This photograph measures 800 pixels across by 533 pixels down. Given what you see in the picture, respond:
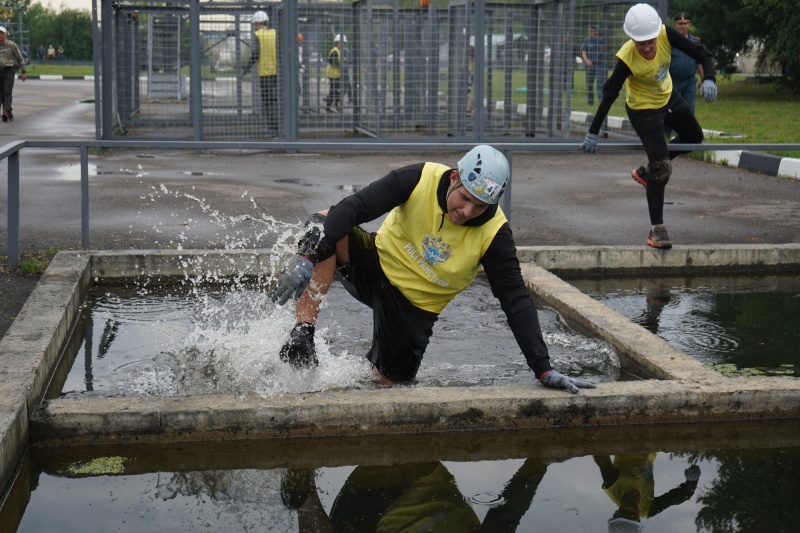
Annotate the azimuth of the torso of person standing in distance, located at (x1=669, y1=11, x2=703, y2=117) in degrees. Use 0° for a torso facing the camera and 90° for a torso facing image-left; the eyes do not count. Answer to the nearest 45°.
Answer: approximately 0°

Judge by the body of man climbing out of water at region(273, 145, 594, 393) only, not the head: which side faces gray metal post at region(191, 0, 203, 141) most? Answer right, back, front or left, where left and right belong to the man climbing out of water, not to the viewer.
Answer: back

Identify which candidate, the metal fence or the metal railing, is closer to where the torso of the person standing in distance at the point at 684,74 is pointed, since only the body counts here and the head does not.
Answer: the metal railing
